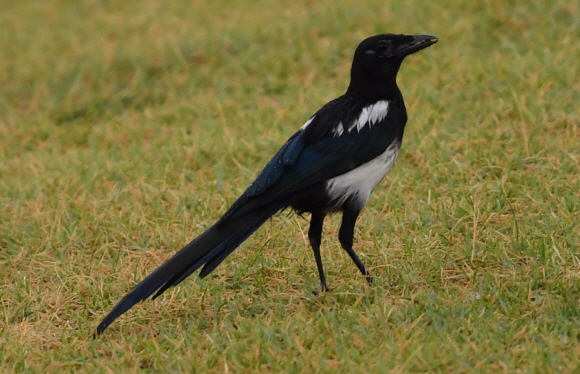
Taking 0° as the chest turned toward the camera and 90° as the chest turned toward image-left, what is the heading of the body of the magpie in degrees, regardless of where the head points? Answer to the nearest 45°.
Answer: approximately 270°
